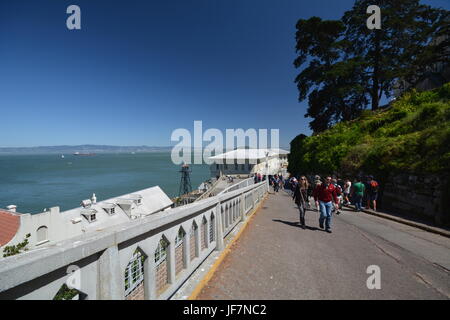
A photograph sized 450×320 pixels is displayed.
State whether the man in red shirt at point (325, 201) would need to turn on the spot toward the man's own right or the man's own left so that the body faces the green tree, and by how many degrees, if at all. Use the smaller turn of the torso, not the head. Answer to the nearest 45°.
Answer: approximately 180°

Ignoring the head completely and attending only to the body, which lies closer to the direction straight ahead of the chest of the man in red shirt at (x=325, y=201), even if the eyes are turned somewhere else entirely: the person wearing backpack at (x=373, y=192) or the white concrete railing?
the white concrete railing

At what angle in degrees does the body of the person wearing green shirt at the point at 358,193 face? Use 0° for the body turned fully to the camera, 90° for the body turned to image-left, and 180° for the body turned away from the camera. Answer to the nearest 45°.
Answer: approximately 180°

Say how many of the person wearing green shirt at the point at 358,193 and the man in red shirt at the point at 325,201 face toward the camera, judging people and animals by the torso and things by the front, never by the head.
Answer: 1

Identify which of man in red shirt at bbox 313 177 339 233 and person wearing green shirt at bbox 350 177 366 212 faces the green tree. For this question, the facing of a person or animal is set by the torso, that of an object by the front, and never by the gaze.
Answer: the person wearing green shirt

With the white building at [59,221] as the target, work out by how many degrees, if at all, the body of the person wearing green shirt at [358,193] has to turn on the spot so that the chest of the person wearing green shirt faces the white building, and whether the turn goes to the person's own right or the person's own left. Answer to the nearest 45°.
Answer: approximately 90° to the person's own left

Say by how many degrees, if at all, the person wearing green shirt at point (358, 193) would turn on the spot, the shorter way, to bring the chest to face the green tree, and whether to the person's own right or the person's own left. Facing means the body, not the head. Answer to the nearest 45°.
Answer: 0° — they already face it

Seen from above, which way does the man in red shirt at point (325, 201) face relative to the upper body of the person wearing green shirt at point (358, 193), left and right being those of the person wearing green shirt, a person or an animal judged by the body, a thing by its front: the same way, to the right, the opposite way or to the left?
the opposite way
